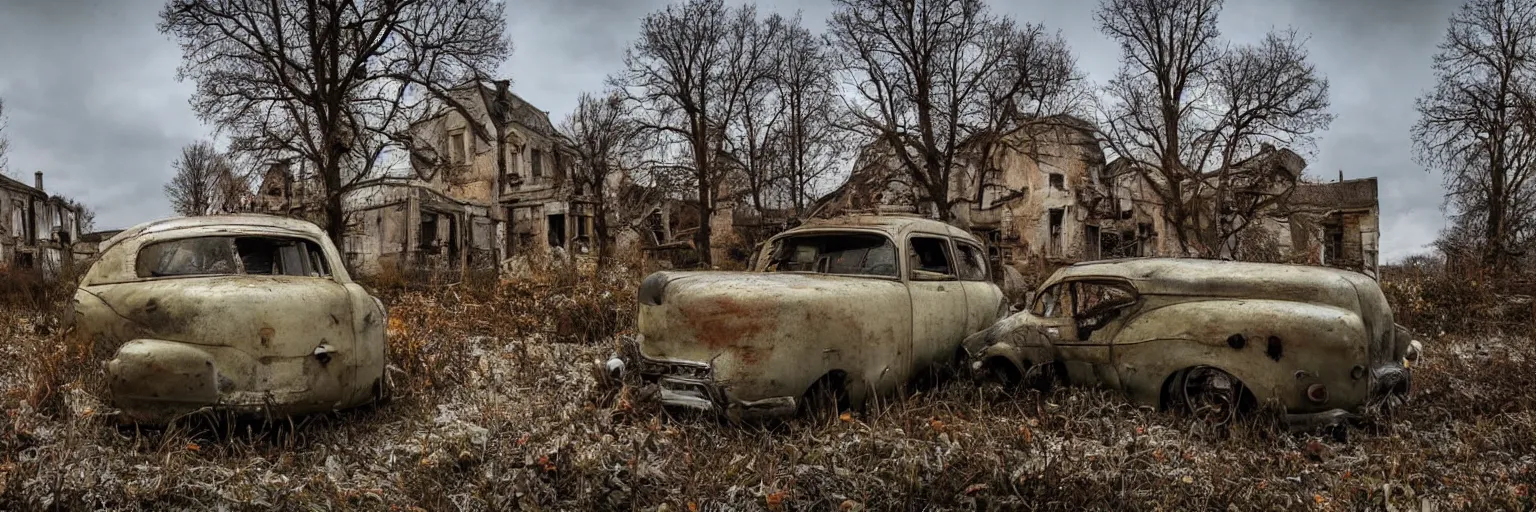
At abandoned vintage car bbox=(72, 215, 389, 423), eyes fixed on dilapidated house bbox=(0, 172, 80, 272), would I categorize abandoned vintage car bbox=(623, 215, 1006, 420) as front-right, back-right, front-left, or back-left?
back-right

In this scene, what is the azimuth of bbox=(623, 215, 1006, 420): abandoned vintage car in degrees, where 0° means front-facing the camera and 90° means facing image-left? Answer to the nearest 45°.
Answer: approximately 45°

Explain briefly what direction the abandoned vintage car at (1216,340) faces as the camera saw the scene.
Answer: facing away from the viewer and to the left of the viewer

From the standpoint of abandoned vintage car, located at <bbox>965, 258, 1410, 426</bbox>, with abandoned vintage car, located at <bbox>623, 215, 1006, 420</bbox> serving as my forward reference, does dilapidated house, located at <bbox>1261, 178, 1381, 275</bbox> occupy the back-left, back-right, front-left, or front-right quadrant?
back-right

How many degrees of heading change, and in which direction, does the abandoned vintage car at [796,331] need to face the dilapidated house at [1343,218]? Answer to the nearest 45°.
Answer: approximately 180°

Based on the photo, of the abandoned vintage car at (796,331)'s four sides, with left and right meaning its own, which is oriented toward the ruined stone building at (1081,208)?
back

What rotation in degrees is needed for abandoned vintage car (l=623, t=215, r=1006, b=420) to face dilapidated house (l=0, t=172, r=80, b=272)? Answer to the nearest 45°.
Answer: approximately 90° to its right
